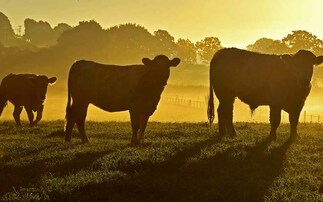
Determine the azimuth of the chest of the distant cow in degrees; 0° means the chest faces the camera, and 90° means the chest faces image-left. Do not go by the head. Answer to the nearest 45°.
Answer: approximately 315°

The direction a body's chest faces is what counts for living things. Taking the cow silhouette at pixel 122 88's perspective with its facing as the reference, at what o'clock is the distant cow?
The distant cow is roughly at 8 o'clock from the cow silhouette.

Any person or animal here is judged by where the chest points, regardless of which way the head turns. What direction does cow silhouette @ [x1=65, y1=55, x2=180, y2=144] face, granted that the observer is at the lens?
facing to the right of the viewer

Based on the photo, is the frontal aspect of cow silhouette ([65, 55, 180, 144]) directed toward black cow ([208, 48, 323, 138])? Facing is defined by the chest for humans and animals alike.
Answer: yes

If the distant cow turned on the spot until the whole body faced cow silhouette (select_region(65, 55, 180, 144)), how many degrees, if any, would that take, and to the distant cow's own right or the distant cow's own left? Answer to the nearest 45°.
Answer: approximately 45° to the distant cow's own right
